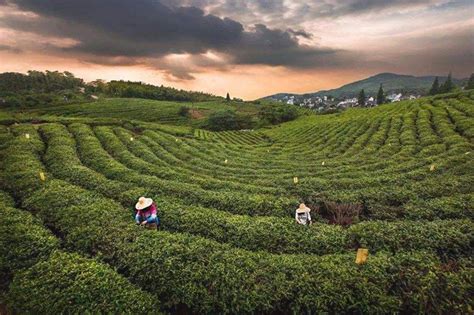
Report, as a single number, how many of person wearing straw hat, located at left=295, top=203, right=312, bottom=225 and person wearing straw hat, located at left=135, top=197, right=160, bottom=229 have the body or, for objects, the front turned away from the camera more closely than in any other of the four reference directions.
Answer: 0

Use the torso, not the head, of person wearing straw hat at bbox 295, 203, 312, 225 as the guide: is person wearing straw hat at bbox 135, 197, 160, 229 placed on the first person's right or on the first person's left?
on the first person's right

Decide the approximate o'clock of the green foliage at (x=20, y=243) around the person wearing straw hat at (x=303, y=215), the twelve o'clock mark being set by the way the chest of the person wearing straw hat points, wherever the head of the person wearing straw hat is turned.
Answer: The green foliage is roughly at 2 o'clock from the person wearing straw hat.

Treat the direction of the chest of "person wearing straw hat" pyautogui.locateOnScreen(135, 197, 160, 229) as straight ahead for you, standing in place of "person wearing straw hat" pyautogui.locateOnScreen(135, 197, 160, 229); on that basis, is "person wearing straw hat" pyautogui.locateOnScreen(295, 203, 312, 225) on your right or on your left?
on your left

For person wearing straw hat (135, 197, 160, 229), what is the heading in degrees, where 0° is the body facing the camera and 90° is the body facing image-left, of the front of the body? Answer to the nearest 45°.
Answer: approximately 45°

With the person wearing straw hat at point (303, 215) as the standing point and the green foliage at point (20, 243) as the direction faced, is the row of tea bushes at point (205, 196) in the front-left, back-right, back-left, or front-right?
front-right

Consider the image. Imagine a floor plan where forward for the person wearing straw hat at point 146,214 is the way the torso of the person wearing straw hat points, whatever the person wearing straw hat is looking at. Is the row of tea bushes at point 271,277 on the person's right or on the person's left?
on the person's left

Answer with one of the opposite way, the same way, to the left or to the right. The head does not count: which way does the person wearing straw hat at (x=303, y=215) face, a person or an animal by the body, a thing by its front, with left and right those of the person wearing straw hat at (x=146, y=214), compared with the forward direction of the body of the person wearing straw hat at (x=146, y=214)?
the same way

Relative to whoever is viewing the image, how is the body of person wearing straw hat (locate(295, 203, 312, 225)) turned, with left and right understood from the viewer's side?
facing the viewer

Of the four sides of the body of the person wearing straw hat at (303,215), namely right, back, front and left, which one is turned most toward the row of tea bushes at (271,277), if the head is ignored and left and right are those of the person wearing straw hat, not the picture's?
front
